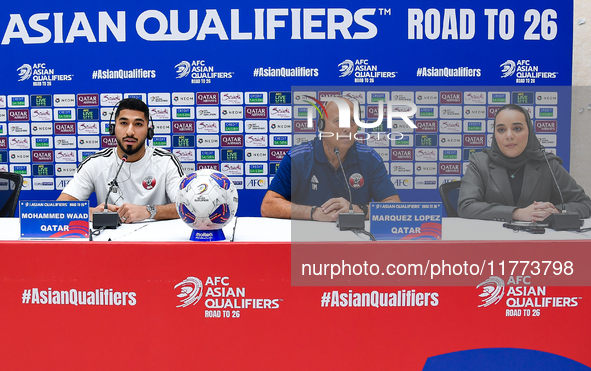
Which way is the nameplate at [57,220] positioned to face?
toward the camera

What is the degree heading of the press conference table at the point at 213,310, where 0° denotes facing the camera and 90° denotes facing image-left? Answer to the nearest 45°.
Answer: approximately 0°

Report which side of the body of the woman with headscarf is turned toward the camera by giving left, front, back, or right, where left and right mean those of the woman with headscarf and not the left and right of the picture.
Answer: front

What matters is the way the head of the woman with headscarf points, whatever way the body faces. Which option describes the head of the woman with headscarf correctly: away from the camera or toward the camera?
toward the camera

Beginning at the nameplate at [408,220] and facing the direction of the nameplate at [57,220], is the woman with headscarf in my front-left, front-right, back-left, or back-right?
back-right

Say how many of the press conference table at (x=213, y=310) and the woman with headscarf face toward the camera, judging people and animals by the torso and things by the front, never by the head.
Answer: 2
